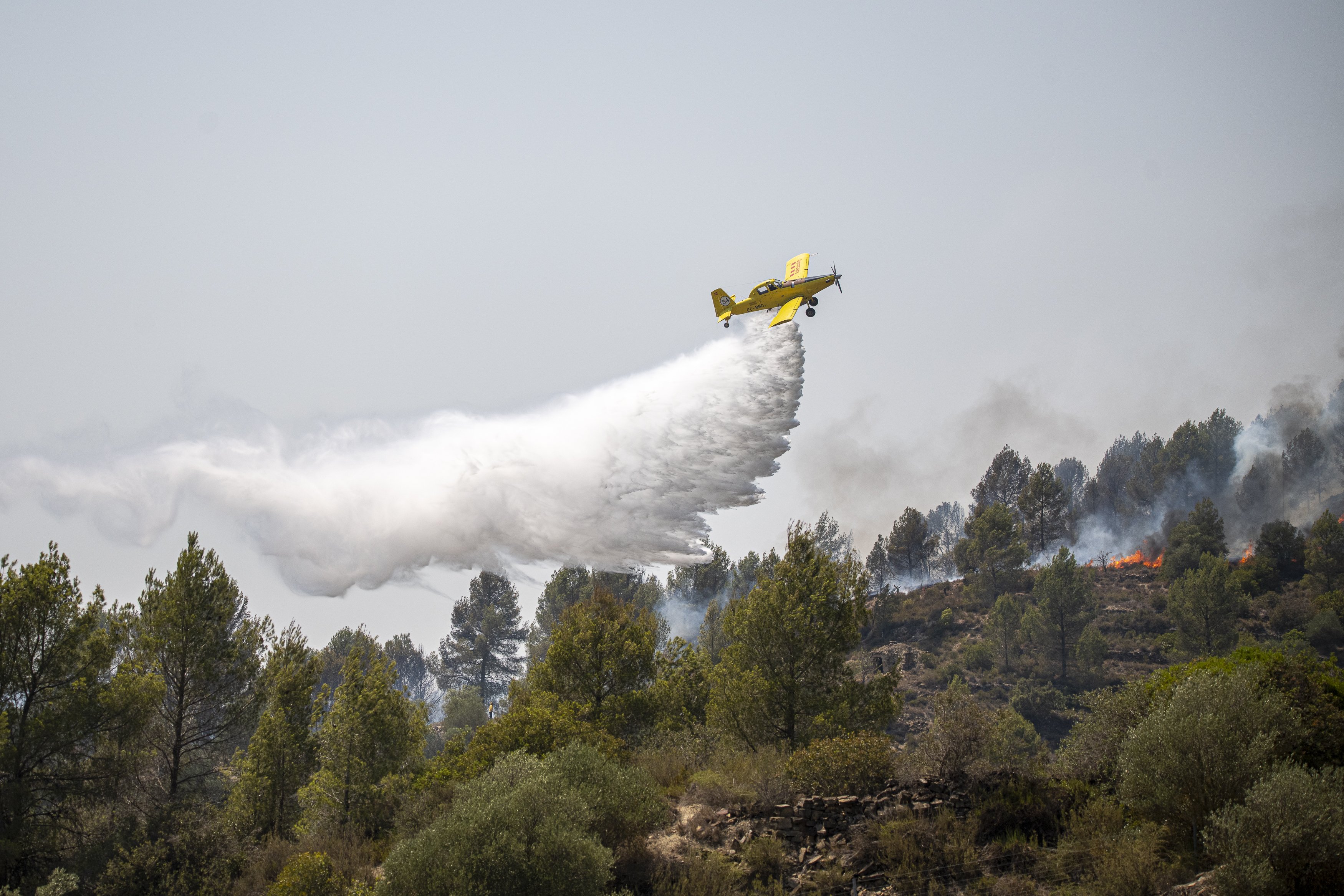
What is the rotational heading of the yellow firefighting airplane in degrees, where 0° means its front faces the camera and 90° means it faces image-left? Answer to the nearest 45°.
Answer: approximately 270°

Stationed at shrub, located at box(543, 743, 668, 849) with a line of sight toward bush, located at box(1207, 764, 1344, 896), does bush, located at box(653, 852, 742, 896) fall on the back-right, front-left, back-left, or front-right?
front-right

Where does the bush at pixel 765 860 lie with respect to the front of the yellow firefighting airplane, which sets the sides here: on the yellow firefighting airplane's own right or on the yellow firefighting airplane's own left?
on the yellow firefighting airplane's own right

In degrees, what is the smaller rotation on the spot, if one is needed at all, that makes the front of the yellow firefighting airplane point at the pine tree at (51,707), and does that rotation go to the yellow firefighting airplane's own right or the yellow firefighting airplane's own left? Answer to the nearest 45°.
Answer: approximately 135° to the yellow firefighting airplane's own right

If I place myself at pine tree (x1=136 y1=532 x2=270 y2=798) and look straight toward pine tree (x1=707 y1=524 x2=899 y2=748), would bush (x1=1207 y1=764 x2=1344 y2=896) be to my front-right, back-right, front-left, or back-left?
front-right

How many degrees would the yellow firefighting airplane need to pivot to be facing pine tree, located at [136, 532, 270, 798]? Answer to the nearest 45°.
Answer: approximately 135° to its right

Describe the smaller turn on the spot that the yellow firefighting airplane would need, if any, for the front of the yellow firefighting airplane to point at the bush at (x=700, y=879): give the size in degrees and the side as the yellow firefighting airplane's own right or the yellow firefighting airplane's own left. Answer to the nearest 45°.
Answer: approximately 90° to the yellow firefighting airplane's own right

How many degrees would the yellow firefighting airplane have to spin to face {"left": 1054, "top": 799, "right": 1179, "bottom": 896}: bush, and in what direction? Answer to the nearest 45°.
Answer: approximately 90° to its right

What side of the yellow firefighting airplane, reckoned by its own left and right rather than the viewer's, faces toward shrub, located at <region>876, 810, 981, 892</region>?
right

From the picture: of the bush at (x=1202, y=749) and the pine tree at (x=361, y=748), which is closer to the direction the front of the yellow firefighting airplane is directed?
the bush

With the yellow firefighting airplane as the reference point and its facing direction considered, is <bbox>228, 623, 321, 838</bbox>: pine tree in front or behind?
behind
